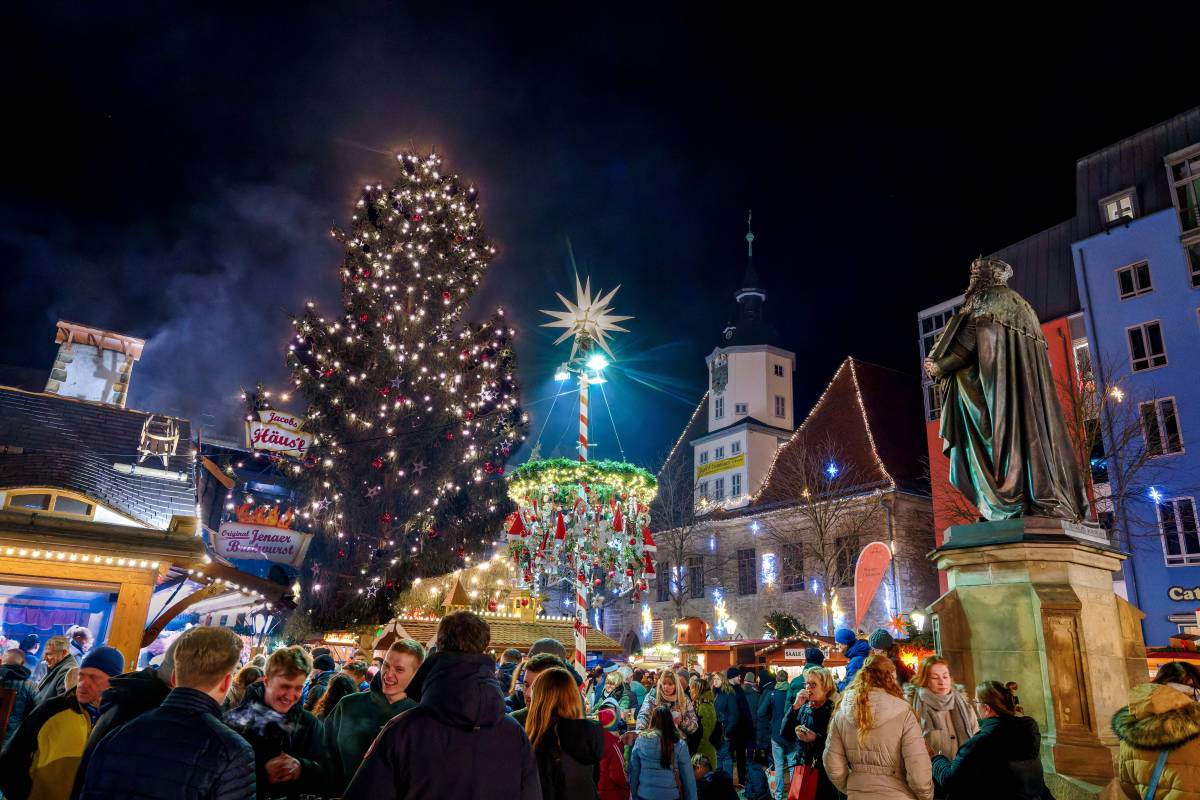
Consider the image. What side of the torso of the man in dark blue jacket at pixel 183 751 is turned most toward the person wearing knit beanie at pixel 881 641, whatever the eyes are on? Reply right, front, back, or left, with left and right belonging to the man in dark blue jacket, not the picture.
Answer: front

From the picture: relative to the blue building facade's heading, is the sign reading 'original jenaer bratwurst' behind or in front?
in front

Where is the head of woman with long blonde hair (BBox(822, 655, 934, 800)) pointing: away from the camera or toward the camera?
away from the camera

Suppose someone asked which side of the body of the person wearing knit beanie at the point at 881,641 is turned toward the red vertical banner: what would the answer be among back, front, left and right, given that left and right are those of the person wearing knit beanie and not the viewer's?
front

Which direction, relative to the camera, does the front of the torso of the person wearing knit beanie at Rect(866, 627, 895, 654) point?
away from the camera

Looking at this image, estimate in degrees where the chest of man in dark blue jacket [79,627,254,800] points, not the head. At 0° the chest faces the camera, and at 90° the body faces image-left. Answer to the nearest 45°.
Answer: approximately 225°

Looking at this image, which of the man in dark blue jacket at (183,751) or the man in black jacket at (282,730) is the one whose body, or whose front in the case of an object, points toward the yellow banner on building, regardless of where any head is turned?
the man in dark blue jacket at (183,751)

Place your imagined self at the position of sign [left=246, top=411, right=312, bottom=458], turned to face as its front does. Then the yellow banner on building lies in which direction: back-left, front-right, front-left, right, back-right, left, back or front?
left

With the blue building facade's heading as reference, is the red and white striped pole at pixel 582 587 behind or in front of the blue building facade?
in front

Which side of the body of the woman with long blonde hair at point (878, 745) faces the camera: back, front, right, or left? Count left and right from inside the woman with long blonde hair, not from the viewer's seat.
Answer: back

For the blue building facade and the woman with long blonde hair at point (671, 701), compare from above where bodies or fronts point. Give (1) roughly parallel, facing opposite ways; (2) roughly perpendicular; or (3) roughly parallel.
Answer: roughly perpendicular

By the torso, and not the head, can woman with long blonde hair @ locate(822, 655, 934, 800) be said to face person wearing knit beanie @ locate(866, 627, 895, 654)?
yes

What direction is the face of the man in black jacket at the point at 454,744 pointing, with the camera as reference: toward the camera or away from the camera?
away from the camera

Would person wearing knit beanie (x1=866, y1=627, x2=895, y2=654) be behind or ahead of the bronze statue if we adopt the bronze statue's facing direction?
ahead

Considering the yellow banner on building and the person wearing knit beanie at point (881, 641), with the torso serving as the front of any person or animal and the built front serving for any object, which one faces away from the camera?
the person wearing knit beanie

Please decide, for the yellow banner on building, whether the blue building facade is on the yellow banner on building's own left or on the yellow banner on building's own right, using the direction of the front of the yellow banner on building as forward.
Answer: on the yellow banner on building's own left

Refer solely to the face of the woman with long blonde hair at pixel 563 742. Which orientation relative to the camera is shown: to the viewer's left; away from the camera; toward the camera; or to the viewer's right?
away from the camera
